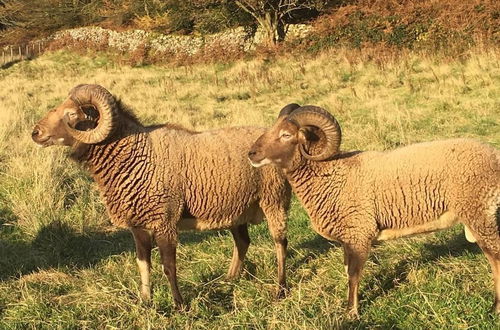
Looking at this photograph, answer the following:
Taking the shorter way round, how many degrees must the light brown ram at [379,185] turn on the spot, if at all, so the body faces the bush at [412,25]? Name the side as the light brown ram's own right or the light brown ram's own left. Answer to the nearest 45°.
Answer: approximately 90° to the light brown ram's own right

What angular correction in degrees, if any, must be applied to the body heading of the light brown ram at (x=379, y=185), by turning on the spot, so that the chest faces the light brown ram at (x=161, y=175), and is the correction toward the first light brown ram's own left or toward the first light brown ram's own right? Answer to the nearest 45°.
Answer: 0° — it already faces it

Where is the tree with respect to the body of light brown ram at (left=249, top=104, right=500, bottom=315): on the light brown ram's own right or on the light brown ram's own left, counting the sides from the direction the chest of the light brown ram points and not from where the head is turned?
on the light brown ram's own right

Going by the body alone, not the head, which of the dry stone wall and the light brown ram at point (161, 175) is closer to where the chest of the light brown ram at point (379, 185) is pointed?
the light brown ram

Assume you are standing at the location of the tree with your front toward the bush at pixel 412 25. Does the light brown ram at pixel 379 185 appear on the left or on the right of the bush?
right

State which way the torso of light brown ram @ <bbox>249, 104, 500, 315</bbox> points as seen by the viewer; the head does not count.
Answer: to the viewer's left

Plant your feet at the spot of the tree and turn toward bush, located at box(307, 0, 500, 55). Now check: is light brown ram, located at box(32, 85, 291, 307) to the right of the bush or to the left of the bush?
right

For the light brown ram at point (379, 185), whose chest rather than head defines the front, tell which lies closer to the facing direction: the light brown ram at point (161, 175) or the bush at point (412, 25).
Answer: the light brown ram
